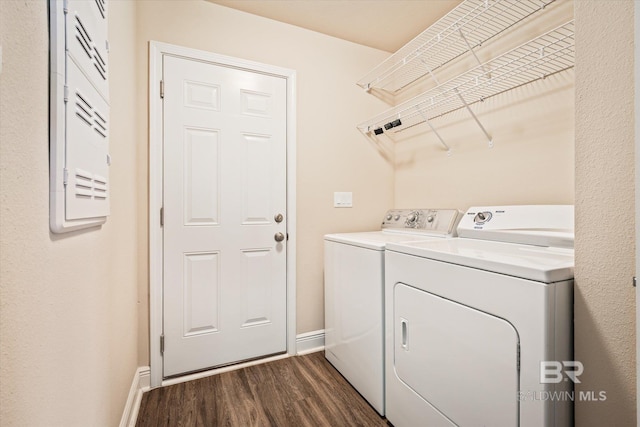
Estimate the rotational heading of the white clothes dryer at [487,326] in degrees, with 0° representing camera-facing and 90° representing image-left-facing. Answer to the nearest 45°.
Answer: approximately 45°

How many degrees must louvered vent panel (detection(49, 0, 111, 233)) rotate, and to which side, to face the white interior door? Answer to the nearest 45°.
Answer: approximately 90° to its left

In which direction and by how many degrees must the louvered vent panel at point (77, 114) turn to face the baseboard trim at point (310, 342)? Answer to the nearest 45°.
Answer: approximately 90° to its left

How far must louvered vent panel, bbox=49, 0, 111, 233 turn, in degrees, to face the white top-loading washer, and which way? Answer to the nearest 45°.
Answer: approximately 45° to its left

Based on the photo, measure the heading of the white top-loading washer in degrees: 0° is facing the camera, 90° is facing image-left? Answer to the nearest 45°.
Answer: approximately 45°

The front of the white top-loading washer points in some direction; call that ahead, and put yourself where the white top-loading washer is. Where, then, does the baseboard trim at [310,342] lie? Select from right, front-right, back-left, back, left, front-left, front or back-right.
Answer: right

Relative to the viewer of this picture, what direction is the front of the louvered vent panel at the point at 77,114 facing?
facing the viewer and to the right of the viewer

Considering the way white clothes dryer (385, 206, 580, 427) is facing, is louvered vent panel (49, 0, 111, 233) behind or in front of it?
in front

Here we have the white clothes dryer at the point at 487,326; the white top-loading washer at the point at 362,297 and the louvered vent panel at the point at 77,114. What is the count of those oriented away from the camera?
0
